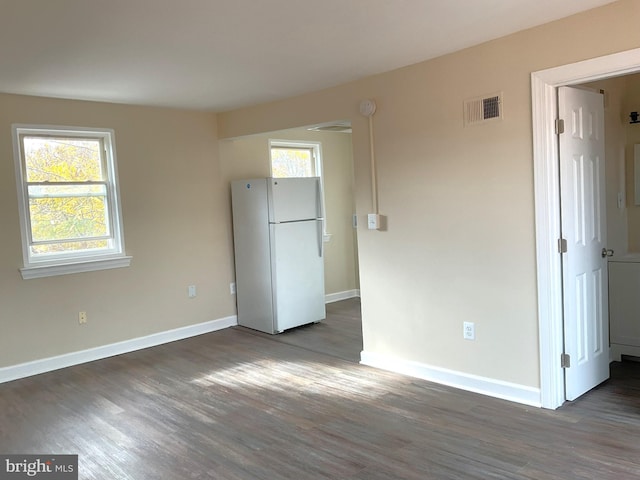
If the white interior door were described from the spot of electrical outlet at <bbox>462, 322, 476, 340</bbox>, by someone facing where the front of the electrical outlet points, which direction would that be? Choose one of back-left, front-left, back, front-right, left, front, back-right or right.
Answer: back-left

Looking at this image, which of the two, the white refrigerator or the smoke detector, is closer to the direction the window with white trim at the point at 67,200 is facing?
the smoke detector

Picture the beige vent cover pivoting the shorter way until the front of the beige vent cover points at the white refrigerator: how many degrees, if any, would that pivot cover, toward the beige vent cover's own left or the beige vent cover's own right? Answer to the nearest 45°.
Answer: approximately 90° to the beige vent cover's own right

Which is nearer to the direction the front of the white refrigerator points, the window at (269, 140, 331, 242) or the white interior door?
the white interior door

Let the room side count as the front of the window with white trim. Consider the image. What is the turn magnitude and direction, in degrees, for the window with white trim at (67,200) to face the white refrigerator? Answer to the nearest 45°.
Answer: approximately 45° to its left

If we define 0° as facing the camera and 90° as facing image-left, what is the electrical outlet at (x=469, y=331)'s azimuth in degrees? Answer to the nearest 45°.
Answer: approximately 45°

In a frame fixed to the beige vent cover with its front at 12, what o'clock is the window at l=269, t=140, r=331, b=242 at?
The window is roughly at 3 o'clock from the beige vent cover.
